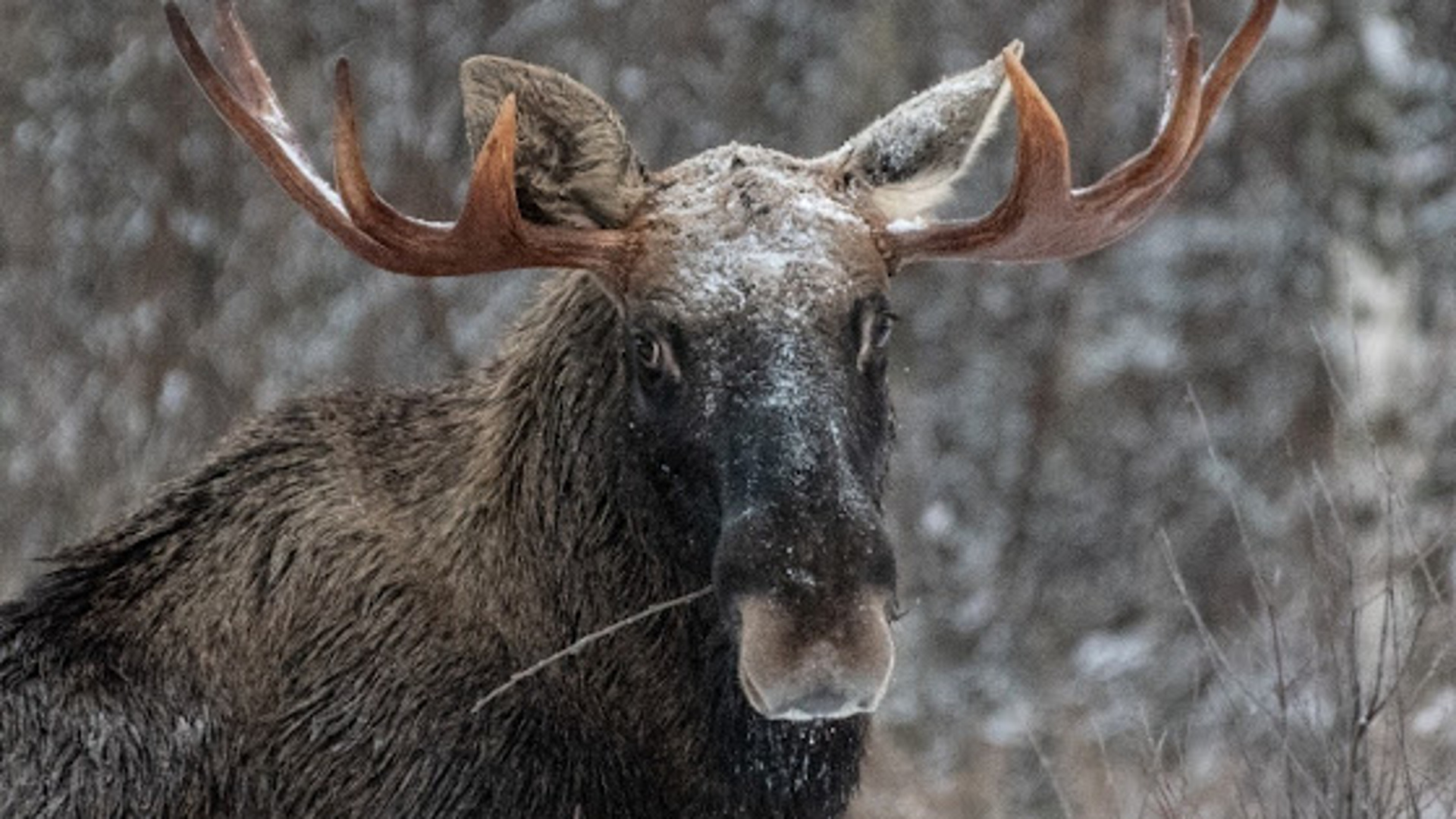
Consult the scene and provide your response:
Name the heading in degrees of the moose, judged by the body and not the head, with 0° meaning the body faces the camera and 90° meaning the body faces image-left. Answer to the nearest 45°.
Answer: approximately 315°
